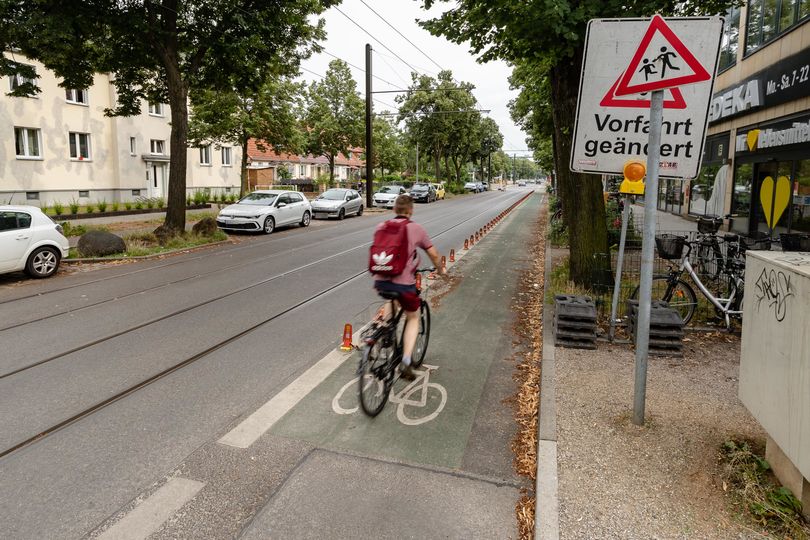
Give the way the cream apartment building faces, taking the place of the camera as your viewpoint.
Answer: facing the viewer and to the right of the viewer

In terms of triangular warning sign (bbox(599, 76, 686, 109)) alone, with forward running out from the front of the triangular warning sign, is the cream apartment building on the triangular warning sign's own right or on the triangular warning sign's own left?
on the triangular warning sign's own right

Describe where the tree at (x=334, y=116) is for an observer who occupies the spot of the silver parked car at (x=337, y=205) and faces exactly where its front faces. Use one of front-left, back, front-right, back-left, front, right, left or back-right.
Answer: back-right

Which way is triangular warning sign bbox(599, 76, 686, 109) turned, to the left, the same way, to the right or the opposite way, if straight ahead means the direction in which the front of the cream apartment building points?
to the right

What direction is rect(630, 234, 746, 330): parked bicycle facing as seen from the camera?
to the viewer's left

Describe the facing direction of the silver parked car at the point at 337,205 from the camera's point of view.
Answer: facing the viewer and to the left of the viewer

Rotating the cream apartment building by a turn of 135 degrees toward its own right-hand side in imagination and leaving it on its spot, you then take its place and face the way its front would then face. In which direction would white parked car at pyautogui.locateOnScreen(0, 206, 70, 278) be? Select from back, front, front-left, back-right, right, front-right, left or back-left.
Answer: left

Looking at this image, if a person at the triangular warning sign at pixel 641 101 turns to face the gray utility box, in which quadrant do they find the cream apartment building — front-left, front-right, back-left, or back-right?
back-right

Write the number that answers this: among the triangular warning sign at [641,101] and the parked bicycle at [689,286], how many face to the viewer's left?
1

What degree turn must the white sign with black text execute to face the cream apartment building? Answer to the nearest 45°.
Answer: approximately 135° to its right

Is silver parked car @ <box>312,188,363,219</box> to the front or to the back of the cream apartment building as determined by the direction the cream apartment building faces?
to the front

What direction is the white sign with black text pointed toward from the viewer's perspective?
toward the camera

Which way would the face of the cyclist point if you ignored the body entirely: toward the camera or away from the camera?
away from the camera

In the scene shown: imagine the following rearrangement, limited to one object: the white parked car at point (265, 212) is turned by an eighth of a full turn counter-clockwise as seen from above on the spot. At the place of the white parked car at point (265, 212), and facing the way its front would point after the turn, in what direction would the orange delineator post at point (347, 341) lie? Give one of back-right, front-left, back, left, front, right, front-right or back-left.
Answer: front
